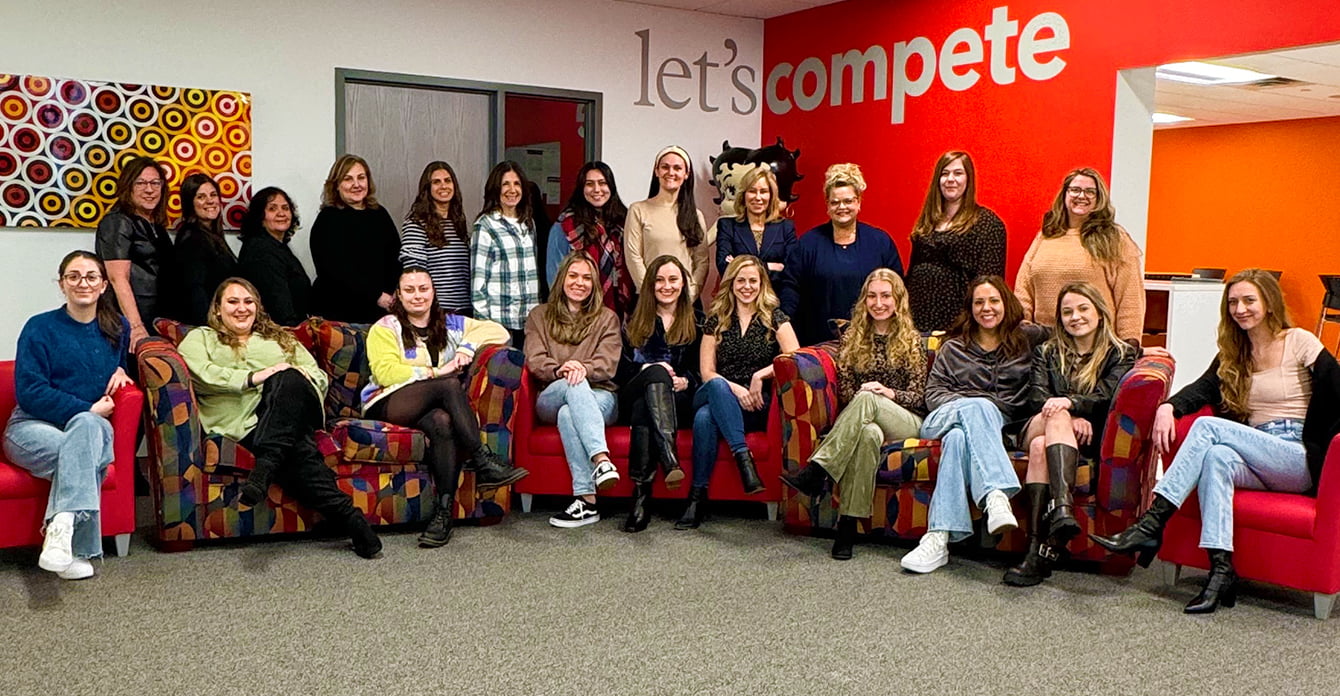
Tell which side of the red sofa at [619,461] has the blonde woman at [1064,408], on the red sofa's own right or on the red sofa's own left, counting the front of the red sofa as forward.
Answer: on the red sofa's own left

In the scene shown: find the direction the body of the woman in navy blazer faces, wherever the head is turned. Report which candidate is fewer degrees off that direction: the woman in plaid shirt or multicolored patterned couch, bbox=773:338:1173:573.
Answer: the multicolored patterned couch

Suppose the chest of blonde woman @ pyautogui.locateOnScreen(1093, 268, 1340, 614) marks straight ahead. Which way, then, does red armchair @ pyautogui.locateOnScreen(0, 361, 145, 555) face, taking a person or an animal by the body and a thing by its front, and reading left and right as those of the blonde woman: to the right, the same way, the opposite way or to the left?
to the left

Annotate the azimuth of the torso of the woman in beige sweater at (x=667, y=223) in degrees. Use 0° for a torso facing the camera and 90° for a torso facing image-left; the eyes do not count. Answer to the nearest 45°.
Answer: approximately 0°

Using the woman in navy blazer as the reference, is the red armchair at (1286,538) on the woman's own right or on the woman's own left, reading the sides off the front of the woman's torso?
on the woman's own left

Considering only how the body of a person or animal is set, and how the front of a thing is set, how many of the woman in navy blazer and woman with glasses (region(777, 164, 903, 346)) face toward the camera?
2

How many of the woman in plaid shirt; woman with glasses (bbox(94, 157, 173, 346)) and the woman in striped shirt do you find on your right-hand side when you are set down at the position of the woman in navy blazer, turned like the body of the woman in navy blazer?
3

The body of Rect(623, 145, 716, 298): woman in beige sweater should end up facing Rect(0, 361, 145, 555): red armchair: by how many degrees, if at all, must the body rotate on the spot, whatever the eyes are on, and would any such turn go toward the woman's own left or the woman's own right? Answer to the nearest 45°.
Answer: approximately 45° to the woman's own right
